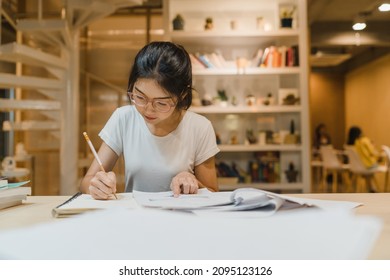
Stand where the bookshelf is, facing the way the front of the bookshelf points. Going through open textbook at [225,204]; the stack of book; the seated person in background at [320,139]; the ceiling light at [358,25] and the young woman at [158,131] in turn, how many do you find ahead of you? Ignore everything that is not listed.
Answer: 3

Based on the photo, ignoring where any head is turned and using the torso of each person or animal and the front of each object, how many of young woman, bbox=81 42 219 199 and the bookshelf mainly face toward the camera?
2

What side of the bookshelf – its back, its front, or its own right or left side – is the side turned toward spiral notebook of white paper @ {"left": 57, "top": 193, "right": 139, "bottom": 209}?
front

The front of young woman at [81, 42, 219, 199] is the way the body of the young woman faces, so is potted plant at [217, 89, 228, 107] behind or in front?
behind

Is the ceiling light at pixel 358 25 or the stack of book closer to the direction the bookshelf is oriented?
the stack of book

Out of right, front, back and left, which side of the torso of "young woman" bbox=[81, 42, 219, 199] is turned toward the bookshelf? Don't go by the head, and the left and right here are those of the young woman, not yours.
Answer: back

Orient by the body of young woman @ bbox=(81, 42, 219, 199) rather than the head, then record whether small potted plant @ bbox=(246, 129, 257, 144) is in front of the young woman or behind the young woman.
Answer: behind

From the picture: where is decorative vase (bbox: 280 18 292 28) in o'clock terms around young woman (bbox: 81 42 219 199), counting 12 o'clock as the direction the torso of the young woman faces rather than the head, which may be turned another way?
The decorative vase is roughly at 7 o'clock from the young woman.

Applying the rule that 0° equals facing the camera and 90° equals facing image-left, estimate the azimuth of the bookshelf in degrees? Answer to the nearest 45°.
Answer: approximately 0°
